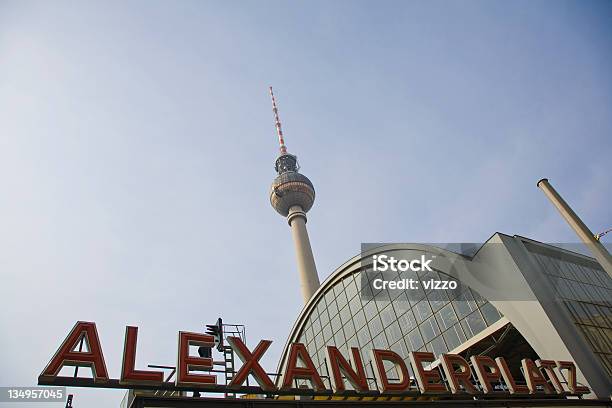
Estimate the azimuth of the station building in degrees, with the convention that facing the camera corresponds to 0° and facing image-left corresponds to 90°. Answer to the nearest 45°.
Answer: approximately 45°

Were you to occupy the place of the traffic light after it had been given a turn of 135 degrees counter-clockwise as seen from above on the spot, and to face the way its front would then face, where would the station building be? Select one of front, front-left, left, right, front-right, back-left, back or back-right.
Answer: front-left

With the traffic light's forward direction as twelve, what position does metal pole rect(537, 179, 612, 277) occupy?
The metal pole is roughly at 7 o'clock from the traffic light.
